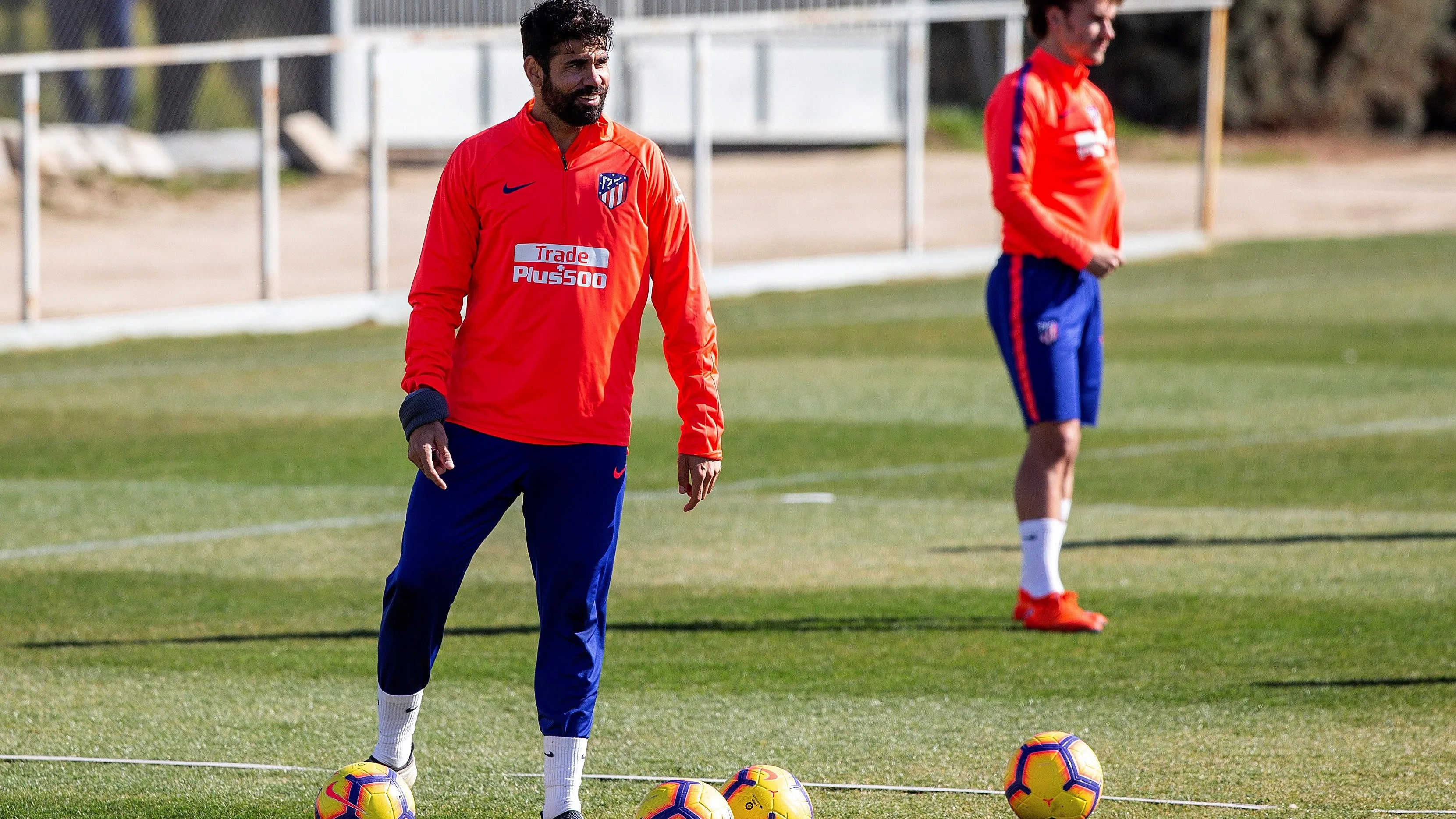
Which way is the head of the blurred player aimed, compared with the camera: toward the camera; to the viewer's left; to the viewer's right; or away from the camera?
to the viewer's right

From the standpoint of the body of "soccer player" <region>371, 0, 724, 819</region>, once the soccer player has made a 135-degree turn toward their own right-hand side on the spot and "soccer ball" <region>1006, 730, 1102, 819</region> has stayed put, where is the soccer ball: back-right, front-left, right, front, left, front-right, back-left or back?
back-right

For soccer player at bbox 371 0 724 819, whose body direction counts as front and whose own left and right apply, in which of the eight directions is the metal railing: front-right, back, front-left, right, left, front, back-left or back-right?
back

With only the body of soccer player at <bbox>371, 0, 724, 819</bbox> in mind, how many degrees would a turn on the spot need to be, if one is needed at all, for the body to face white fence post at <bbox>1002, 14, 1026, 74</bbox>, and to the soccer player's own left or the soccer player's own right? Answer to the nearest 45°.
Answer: approximately 180°

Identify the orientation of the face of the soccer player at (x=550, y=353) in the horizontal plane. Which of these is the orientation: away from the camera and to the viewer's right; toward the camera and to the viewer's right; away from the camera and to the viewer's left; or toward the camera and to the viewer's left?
toward the camera and to the viewer's right

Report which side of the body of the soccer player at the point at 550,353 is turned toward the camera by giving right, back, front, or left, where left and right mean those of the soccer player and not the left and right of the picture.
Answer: front

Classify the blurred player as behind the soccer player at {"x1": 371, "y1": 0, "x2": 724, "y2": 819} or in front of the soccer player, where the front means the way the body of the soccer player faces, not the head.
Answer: behind
